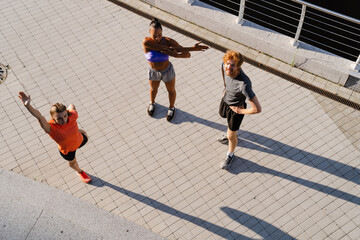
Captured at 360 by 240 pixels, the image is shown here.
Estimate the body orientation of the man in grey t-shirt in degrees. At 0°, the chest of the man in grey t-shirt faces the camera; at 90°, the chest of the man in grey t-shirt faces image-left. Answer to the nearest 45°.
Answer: approximately 45°
